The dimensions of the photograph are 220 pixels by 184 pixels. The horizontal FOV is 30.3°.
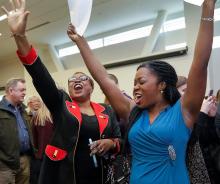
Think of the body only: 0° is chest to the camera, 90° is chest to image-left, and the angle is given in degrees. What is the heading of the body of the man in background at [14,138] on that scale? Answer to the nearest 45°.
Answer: approximately 315°

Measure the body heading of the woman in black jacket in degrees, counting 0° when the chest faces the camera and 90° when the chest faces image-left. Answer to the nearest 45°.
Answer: approximately 0°

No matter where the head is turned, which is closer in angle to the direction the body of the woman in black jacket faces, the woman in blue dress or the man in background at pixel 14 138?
the woman in blue dress

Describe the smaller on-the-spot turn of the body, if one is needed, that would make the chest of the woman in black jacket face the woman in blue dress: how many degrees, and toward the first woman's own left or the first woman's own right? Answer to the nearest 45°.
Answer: approximately 45° to the first woman's own left
